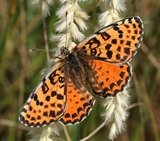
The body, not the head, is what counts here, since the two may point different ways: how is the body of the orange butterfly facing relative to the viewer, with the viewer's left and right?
facing away from the viewer and to the left of the viewer
